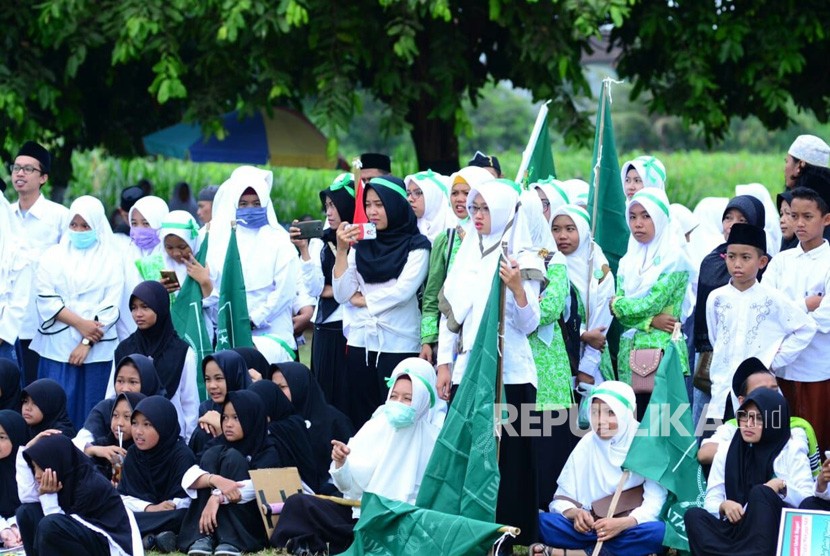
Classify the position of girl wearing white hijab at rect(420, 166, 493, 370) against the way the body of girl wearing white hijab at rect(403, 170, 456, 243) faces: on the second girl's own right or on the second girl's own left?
on the second girl's own left

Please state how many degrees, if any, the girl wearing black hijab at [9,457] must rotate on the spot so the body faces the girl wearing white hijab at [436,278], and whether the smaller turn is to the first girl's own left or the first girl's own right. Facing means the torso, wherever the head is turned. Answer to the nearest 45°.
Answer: approximately 135° to the first girl's own left

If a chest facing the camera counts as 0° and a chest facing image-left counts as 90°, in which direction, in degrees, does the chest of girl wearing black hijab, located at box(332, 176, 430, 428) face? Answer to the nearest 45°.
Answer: approximately 45°

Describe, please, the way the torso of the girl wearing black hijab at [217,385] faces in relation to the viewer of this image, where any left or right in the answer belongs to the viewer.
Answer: facing the viewer and to the left of the viewer

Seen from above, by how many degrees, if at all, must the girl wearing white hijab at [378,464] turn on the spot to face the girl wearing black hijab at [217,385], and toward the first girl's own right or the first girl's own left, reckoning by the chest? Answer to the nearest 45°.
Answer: approximately 90° to the first girl's own right

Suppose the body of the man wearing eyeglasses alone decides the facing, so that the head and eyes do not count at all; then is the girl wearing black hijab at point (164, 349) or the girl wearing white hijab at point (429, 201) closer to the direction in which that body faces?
the girl wearing black hijab

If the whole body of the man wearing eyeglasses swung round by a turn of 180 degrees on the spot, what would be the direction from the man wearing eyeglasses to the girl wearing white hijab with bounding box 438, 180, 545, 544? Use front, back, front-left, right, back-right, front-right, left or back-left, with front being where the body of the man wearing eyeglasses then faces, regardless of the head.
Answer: right

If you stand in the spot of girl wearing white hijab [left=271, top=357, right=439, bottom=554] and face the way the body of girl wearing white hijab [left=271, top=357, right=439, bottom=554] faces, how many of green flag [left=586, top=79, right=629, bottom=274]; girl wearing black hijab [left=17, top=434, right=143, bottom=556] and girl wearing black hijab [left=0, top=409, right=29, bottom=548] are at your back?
1

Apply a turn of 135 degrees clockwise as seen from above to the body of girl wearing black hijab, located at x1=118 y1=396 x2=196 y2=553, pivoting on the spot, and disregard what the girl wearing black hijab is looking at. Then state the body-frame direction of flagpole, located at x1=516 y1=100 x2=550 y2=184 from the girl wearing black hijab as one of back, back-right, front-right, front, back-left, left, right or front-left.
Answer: right

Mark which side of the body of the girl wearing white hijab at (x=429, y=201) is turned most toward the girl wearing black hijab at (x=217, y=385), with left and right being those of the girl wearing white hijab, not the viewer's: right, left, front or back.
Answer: front

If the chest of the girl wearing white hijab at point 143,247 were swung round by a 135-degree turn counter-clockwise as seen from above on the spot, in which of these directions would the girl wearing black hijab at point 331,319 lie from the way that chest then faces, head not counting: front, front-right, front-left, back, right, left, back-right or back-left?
front-right

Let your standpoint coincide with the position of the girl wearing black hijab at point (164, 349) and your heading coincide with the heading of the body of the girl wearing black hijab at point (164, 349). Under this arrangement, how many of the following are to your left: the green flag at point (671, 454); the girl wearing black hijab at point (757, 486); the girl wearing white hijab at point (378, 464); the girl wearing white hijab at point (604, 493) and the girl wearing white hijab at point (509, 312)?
5

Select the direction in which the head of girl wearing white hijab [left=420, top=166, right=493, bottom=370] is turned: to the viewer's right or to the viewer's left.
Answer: to the viewer's left

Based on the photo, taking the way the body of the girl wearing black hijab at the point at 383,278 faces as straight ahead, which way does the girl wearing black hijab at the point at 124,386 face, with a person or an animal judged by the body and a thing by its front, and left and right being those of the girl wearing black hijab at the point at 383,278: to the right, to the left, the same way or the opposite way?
the same way

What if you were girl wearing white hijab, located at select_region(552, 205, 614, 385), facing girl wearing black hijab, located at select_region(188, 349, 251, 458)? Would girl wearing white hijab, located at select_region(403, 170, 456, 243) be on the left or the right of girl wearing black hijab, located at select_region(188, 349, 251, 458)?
right

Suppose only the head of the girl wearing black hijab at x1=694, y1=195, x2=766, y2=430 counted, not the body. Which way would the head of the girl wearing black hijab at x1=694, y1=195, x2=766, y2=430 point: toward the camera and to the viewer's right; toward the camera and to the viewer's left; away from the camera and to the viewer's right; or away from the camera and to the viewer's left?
toward the camera and to the viewer's left

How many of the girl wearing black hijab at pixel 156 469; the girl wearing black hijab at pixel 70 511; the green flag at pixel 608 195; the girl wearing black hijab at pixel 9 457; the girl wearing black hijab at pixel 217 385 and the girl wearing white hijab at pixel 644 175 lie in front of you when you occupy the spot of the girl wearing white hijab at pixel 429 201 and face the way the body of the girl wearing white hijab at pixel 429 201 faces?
4

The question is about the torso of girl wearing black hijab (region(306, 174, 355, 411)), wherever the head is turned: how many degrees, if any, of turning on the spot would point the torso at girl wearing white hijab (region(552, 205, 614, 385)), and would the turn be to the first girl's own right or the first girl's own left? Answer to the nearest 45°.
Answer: approximately 135° to the first girl's own left

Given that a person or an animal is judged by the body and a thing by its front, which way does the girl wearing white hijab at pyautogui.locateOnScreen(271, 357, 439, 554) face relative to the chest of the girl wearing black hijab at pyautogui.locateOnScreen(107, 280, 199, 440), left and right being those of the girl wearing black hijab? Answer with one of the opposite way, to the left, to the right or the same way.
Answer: the same way

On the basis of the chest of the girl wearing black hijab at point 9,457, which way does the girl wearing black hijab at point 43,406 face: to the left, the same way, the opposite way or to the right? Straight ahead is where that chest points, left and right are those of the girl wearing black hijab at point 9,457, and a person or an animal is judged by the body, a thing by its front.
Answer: the same way
